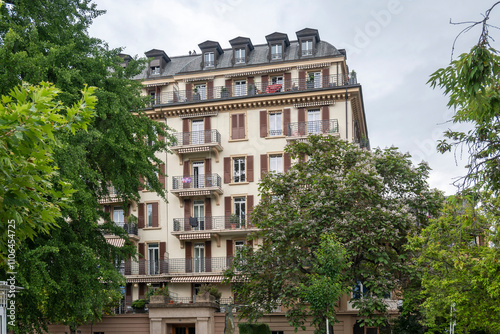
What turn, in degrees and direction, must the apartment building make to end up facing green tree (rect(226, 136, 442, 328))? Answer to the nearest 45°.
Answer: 0° — it already faces it

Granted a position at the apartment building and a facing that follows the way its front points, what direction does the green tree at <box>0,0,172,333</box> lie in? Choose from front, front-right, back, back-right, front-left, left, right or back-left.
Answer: front

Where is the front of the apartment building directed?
toward the camera
